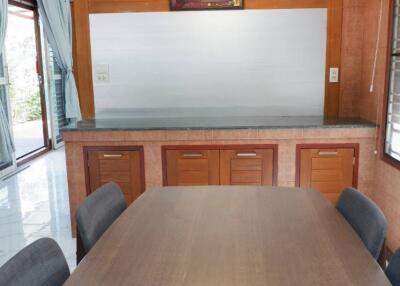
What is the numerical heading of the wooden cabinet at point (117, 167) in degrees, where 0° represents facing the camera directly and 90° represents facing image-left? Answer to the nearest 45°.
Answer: approximately 0°

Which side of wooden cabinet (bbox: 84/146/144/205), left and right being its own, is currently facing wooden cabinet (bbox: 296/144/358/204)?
left

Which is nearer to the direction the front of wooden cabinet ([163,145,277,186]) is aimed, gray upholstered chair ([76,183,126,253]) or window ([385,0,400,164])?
the gray upholstered chair

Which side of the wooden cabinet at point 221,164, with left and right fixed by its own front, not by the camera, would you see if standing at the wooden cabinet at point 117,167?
right

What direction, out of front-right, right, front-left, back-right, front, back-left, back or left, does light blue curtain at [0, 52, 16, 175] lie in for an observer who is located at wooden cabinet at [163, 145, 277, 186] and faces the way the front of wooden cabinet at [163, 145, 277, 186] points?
back-right

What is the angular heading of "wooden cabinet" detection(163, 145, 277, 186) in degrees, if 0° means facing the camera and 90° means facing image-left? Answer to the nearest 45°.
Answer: approximately 0°

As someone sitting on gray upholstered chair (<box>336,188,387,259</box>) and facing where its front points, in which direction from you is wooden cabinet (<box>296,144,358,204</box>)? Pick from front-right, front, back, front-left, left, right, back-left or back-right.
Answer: back-right

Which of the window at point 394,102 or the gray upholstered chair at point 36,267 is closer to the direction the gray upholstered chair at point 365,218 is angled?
the gray upholstered chair

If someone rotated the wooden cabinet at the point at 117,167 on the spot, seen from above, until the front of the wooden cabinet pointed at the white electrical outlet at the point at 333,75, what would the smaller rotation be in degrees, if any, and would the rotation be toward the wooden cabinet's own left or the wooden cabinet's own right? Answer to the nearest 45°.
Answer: approximately 90° to the wooden cabinet's own left

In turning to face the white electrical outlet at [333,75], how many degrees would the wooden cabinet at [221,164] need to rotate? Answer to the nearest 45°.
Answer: approximately 135° to its left
